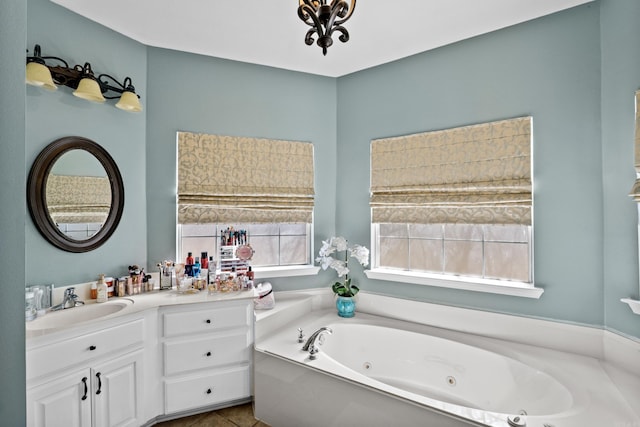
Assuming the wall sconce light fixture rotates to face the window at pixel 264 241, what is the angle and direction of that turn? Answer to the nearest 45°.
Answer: approximately 45° to its left

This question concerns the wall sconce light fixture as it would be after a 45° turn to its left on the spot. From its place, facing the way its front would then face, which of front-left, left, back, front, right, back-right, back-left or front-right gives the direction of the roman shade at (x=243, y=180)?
front

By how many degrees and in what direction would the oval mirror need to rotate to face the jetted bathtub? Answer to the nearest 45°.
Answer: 0° — it already faces it

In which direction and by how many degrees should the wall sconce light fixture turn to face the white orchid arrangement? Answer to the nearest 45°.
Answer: approximately 45° to its left

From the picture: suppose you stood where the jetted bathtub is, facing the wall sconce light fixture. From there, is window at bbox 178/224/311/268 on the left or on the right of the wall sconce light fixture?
right

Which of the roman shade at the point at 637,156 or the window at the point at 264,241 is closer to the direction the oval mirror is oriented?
the roman shade

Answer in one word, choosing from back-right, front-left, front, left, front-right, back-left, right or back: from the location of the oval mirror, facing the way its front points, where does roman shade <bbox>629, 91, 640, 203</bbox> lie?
front

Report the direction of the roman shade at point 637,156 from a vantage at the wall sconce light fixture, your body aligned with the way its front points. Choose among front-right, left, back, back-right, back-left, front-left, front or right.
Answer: front

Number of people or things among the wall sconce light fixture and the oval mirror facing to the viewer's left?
0

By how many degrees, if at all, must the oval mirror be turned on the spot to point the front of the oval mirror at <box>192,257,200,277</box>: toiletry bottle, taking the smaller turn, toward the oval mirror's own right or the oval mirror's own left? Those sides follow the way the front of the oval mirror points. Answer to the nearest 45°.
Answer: approximately 45° to the oval mirror's own left

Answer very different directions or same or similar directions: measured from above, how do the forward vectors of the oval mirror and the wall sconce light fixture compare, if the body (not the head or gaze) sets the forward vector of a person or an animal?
same or similar directions

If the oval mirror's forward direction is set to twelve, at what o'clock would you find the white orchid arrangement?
The white orchid arrangement is roughly at 11 o'clock from the oval mirror.

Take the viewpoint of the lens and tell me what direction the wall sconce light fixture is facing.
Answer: facing the viewer and to the right of the viewer
